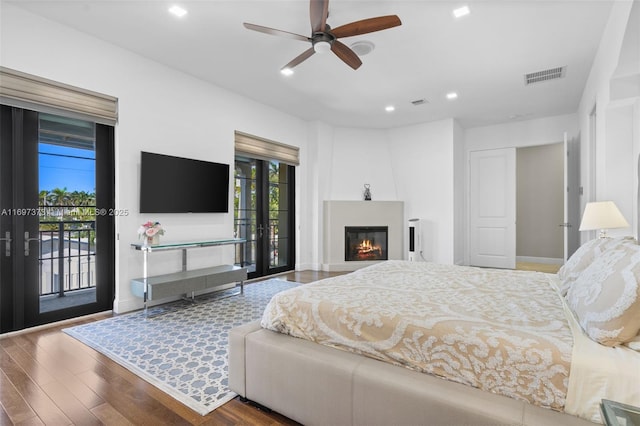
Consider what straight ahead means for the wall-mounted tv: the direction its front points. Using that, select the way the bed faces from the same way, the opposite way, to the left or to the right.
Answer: the opposite way

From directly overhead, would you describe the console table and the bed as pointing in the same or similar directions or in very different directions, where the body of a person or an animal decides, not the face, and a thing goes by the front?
very different directions

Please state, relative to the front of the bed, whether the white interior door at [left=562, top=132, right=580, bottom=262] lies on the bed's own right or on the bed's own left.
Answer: on the bed's own right

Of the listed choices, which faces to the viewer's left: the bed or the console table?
the bed

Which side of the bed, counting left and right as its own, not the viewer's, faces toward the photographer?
left

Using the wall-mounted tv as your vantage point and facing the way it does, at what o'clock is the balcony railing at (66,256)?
The balcony railing is roughly at 4 o'clock from the wall-mounted tv.

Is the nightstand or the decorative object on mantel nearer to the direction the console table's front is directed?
the nightstand

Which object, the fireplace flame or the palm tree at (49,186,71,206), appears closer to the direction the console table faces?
the fireplace flame

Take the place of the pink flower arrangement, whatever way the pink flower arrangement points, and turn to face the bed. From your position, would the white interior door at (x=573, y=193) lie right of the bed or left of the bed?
left

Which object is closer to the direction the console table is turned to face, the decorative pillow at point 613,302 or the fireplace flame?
the decorative pillow

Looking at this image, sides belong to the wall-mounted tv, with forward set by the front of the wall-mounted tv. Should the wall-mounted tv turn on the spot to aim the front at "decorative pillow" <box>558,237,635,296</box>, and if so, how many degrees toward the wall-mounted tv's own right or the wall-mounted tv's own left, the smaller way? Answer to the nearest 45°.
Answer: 0° — it already faces it

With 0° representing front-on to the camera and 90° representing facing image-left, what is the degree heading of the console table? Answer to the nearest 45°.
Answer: approximately 315°

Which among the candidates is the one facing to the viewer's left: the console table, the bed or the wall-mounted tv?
the bed
